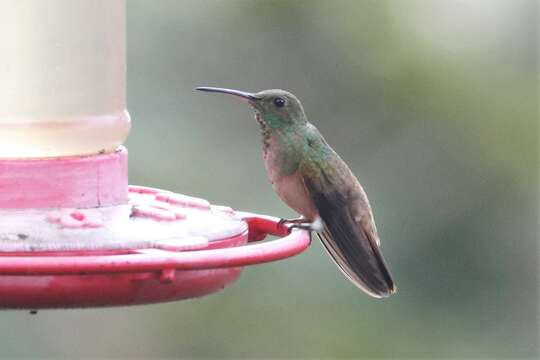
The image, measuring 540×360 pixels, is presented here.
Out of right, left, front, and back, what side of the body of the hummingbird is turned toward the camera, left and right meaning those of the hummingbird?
left
